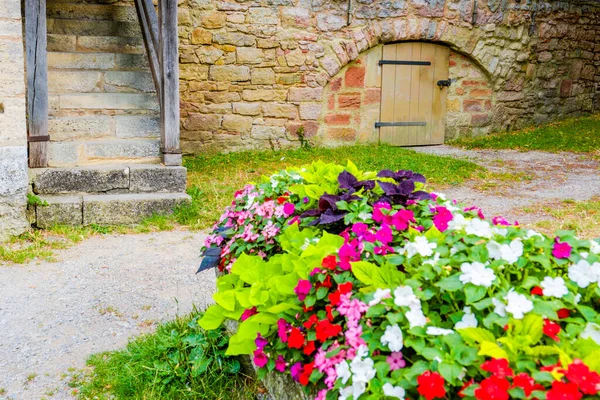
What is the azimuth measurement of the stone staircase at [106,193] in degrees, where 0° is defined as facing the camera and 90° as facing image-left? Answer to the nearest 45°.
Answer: approximately 0°

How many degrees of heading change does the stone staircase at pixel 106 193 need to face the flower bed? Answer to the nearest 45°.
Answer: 0° — it already faces it

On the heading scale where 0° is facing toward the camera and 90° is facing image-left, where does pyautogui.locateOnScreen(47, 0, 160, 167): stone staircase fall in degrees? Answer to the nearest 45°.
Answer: approximately 0°

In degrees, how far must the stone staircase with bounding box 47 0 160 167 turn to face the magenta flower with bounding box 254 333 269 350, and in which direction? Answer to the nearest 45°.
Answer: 0° — it already faces it

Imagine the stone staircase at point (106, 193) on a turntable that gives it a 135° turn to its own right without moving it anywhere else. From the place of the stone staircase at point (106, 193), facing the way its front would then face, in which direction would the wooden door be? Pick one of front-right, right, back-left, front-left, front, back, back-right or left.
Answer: right

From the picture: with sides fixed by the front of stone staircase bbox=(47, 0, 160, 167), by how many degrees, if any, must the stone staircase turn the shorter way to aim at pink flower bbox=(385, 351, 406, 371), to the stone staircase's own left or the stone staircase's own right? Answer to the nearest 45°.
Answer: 0° — it already faces it

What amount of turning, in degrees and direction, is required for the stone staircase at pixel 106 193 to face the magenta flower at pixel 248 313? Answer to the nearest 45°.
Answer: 0° — it already faces it

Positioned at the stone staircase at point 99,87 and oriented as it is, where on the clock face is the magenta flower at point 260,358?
The magenta flower is roughly at 12 o'clock from the stone staircase.

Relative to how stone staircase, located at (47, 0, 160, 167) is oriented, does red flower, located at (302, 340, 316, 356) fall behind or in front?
in front

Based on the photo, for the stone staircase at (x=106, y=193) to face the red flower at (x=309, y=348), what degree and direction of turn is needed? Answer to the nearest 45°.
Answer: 0° — it already faces it

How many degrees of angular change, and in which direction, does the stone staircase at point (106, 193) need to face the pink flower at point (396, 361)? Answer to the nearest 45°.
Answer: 0° — it already faces it
